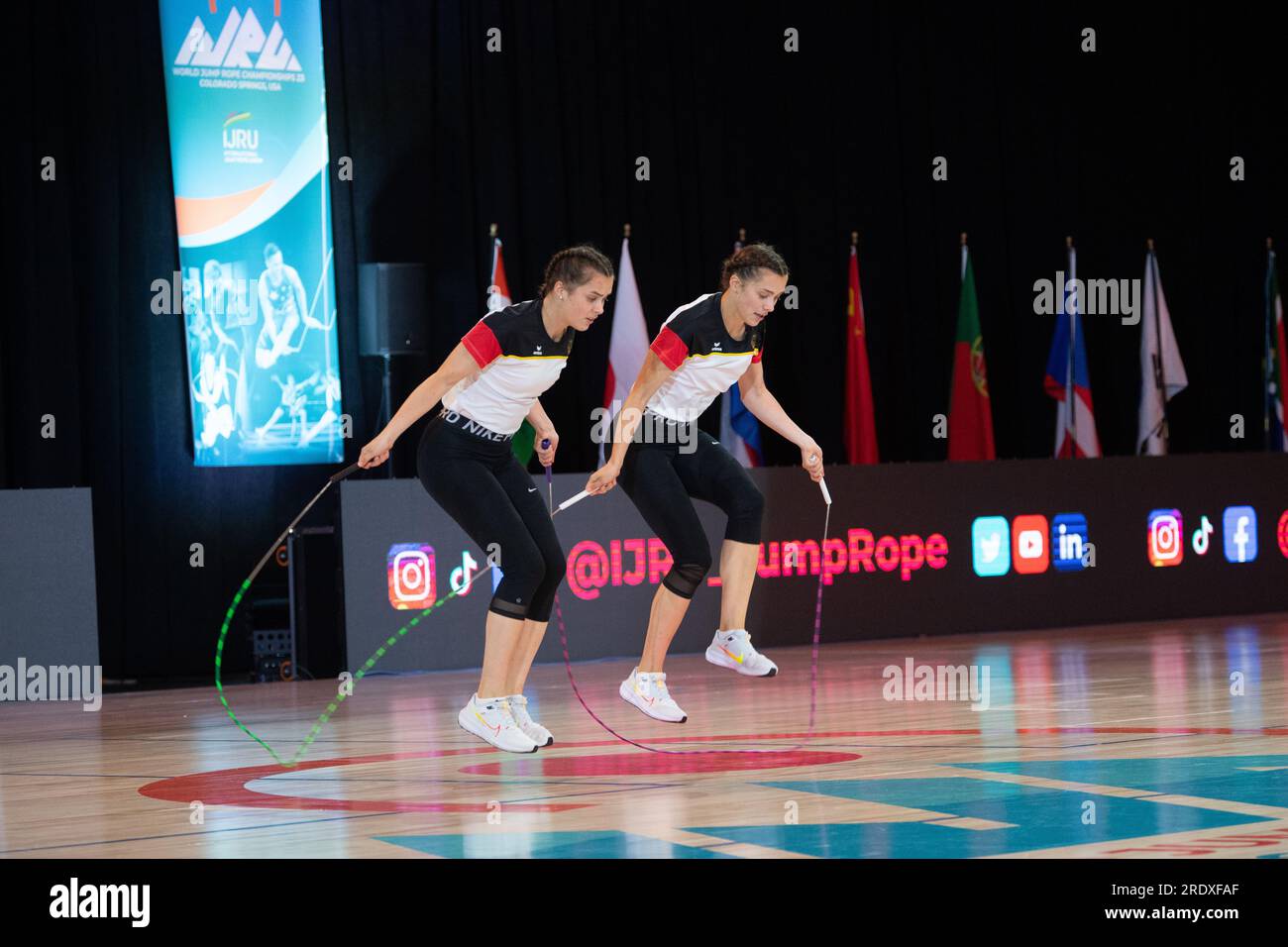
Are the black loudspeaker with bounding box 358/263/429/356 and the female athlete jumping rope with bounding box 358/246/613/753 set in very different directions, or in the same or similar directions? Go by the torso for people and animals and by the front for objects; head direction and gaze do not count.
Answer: same or similar directions

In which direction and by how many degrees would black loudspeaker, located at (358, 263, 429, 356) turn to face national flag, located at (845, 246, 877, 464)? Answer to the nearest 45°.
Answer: approximately 90° to its left

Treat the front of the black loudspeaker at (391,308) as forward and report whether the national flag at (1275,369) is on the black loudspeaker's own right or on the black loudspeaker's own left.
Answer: on the black loudspeaker's own left

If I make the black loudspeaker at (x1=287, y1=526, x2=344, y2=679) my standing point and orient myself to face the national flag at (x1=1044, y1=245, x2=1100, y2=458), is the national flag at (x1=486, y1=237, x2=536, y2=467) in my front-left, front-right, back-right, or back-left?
front-left

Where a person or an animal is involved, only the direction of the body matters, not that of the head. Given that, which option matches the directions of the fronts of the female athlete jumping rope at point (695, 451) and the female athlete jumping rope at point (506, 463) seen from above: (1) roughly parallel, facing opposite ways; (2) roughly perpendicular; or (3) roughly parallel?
roughly parallel

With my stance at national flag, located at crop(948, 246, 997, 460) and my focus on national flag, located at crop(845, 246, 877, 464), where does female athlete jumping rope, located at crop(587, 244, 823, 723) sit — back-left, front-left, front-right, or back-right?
front-left

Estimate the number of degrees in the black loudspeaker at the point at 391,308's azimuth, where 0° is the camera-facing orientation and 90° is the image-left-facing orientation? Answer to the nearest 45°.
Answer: approximately 315°

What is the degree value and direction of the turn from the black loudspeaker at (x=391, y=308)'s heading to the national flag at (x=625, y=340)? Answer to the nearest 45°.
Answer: approximately 90° to its left

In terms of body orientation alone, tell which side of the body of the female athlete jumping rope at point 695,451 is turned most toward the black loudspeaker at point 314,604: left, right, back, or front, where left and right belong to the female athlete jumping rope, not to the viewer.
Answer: back

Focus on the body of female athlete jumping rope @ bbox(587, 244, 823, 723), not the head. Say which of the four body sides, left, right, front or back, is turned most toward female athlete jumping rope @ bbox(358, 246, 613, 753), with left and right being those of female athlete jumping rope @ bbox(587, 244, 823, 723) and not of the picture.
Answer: right

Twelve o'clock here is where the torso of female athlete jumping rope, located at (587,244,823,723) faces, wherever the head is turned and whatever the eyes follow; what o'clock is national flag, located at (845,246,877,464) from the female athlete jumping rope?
The national flag is roughly at 8 o'clock from the female athlete jumping rope.
